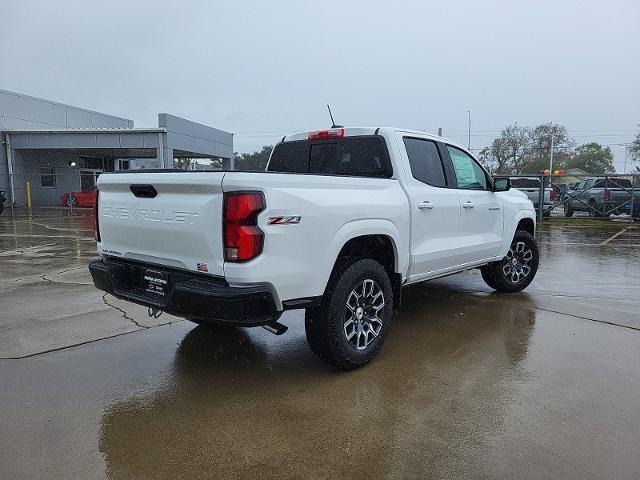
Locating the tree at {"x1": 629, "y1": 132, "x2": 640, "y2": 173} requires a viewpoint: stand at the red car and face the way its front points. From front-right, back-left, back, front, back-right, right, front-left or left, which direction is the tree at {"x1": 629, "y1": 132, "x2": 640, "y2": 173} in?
back

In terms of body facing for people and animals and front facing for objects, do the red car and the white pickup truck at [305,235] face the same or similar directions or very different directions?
very different directions

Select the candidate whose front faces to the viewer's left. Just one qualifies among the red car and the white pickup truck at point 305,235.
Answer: the red car

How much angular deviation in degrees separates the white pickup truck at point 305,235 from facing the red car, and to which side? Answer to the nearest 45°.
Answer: approximately 90° to its left

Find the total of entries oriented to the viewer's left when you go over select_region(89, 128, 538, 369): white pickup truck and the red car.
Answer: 1

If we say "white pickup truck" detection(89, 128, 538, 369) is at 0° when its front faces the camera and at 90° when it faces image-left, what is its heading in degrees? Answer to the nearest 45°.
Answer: approximately 225°

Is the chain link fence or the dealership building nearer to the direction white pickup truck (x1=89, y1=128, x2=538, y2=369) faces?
the chain link fence

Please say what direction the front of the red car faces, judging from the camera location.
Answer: facing to the left of the viewer

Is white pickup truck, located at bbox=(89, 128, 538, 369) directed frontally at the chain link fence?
yes
